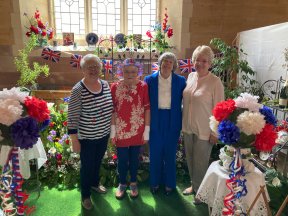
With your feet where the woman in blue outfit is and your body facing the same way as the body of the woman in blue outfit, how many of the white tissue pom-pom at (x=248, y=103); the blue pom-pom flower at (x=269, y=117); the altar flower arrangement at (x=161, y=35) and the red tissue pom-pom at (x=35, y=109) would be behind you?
1

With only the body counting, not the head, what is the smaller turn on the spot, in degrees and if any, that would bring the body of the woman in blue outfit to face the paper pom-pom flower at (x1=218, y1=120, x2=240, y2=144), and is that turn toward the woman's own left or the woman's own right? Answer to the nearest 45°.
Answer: approximately 45° to the woman's own left

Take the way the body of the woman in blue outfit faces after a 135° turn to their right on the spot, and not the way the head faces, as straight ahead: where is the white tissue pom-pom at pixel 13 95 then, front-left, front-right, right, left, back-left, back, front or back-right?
left

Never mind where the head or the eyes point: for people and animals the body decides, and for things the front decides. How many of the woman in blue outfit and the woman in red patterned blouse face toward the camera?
2

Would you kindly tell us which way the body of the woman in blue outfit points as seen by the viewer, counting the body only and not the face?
toward the camera

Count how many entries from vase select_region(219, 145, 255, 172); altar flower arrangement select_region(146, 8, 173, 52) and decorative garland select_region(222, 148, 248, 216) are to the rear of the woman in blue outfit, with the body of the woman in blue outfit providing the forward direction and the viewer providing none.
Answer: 1

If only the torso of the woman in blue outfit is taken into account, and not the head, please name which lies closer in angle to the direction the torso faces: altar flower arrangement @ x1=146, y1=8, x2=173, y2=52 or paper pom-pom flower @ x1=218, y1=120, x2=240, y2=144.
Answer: the paper pom-pom flower

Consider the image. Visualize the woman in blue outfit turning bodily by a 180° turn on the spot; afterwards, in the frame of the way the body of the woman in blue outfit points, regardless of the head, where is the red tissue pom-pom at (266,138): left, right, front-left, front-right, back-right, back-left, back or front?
back-right

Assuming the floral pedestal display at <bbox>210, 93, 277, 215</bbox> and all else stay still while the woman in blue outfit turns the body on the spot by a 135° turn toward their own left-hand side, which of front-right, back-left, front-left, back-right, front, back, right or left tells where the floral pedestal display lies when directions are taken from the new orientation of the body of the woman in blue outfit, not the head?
right

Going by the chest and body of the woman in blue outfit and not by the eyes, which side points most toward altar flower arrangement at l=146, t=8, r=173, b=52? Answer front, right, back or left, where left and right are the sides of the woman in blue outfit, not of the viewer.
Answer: back

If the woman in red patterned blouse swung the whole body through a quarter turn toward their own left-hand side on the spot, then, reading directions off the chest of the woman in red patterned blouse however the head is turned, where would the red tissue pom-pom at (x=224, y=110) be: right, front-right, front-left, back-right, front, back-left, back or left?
front-right

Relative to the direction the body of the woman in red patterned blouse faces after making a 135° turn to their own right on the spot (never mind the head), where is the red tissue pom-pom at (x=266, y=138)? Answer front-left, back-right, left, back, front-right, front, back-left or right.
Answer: back

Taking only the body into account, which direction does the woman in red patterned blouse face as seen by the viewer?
toward the camera

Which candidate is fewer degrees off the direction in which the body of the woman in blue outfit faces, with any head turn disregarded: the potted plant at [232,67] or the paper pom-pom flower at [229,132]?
the paper pom-pom flower

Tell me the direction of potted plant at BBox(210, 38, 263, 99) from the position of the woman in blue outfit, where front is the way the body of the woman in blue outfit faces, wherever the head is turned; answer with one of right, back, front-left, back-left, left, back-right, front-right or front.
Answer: back-left
